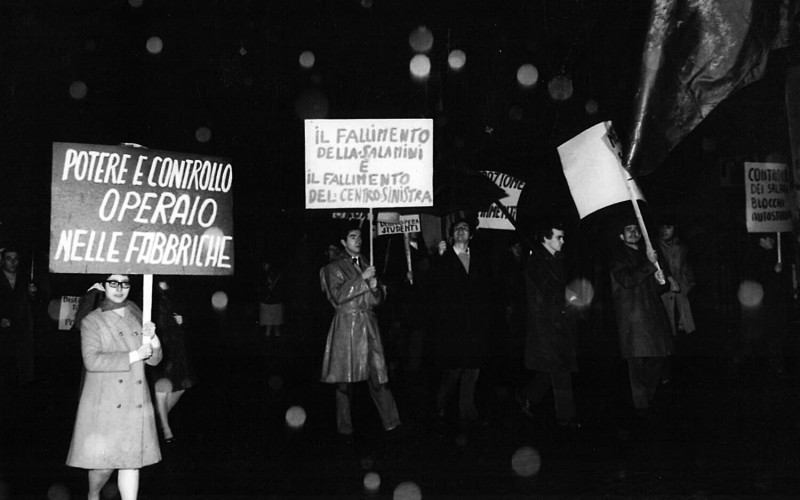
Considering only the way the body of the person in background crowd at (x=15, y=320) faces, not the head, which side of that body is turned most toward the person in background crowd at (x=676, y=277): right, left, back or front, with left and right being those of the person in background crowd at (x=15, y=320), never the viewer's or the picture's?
left

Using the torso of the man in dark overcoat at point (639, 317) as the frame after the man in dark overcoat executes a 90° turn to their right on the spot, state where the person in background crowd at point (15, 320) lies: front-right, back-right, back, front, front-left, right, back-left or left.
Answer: front-right

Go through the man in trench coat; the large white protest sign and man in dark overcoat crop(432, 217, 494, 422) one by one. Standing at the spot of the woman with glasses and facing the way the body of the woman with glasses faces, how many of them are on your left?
3

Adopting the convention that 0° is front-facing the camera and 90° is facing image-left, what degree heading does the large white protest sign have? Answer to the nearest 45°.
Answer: approximately 0°

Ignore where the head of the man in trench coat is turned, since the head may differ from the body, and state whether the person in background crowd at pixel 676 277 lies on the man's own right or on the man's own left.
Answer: on the man's own left

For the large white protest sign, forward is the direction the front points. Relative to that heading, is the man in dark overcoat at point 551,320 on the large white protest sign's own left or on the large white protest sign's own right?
on the large white protest sign's own left

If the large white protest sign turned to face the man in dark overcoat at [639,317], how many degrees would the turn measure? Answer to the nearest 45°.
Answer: approximately 90° to its left
